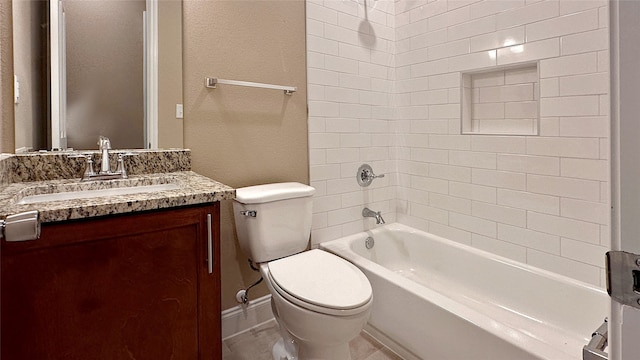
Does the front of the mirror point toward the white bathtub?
no

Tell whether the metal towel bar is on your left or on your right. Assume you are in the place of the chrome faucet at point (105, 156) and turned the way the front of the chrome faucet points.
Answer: on your left

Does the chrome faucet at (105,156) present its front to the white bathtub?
no

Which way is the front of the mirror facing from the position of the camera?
facing the viewer

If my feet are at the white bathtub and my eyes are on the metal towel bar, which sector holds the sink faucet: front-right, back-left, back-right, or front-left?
front-left

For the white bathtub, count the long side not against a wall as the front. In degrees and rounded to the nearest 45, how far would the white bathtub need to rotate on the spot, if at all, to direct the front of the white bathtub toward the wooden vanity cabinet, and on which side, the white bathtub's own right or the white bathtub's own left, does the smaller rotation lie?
0° — it already faces it

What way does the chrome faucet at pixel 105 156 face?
toward the camera

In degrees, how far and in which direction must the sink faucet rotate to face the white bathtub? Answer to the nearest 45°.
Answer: approximately 90° to its left

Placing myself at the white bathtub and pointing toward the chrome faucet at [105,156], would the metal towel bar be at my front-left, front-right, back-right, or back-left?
front-right

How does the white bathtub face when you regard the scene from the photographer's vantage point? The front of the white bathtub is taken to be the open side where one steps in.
facing the viewer and to the left of the viewer
